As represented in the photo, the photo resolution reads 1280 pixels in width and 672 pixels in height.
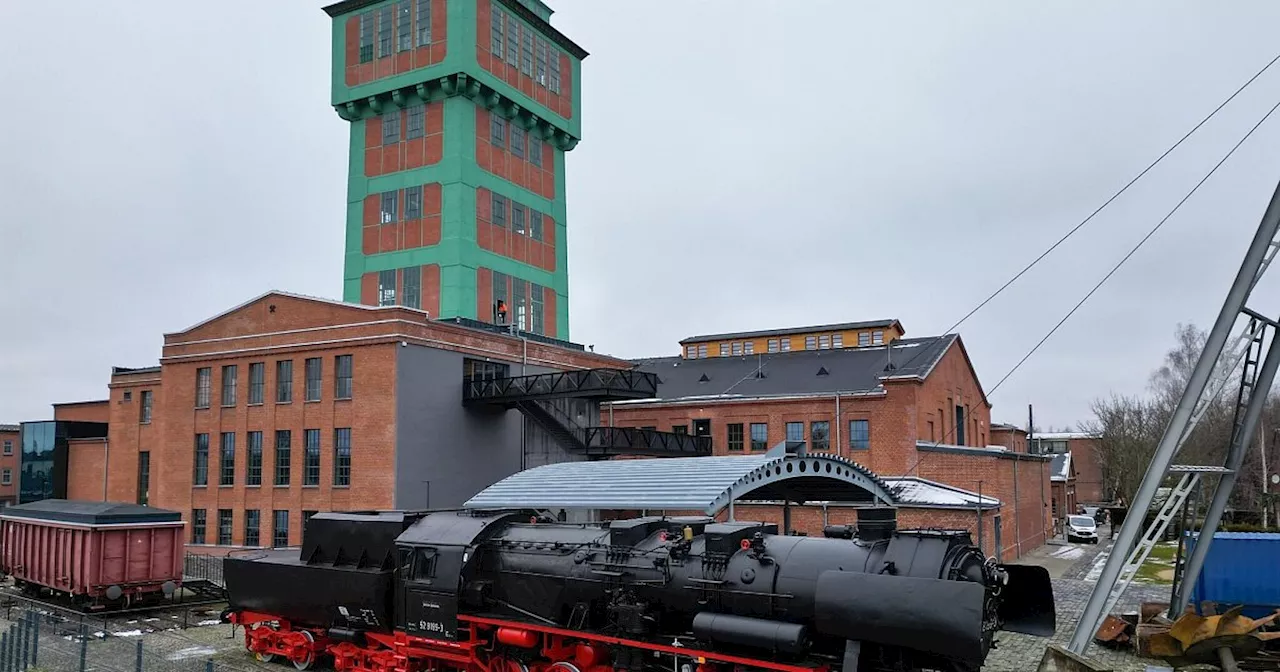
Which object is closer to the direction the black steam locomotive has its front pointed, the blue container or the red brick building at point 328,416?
the blue container

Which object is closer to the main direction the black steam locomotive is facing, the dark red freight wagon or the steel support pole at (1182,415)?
the steel support pole

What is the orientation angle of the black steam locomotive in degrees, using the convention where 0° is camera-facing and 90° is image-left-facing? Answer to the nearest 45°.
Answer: approximately 315°

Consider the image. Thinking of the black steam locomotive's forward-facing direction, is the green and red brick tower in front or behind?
behind

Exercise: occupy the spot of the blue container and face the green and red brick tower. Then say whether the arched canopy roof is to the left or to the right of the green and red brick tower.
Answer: left

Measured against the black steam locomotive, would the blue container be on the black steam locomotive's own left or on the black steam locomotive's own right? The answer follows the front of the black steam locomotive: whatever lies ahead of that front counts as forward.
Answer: on the black steam locomotive's own left

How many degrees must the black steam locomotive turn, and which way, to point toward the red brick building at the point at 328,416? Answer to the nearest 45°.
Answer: approximately 180°

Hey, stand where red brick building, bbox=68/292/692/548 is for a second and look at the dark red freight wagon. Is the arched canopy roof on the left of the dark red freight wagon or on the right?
left

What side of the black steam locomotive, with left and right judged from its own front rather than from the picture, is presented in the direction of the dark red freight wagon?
back

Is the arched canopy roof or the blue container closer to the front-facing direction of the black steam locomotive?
the blue container
